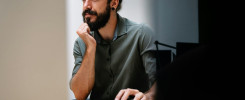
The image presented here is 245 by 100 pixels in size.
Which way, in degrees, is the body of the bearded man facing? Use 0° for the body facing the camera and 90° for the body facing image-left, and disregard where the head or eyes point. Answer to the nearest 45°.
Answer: approximately 45°
